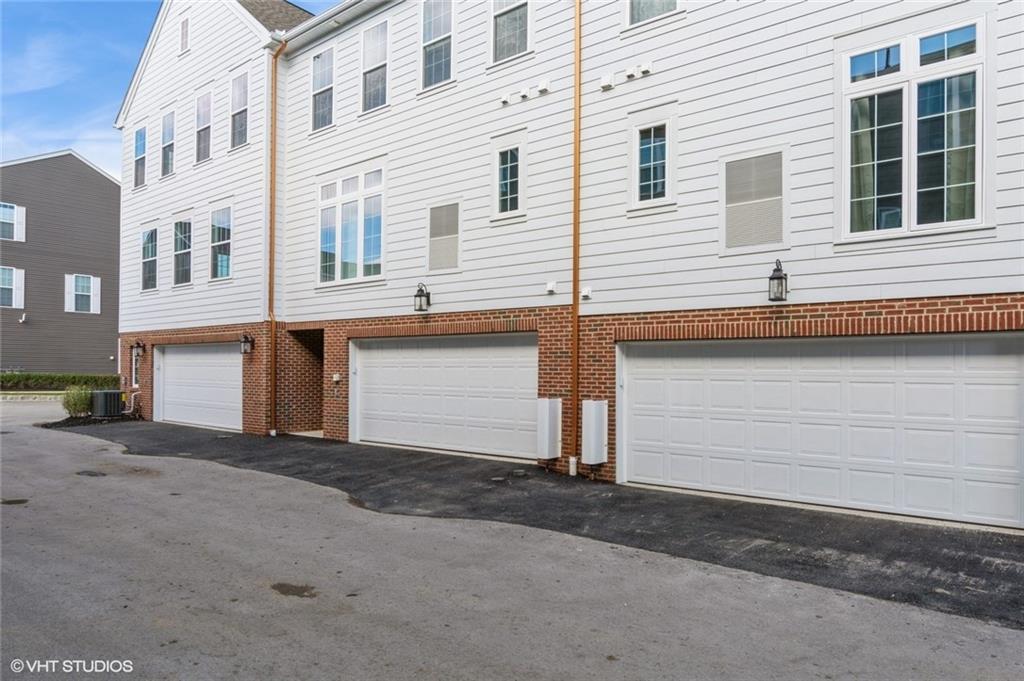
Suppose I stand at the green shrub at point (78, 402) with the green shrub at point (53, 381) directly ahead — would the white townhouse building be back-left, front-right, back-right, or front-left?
back-right

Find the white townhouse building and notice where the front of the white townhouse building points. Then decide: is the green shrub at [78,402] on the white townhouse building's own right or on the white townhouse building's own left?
on the white townhouse building's own right

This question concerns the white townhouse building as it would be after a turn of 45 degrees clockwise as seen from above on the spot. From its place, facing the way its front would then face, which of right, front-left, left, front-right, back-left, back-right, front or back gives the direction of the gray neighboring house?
front-right

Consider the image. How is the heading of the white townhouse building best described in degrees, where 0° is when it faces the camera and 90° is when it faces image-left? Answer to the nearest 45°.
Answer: approximately 45°

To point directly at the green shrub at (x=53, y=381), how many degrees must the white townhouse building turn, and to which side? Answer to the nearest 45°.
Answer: approximately 90° to its right
